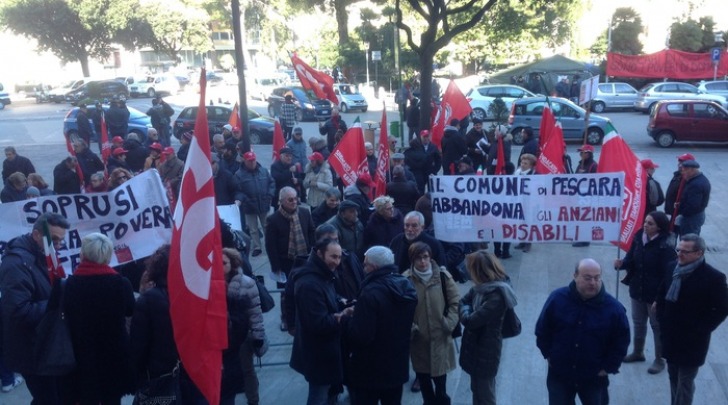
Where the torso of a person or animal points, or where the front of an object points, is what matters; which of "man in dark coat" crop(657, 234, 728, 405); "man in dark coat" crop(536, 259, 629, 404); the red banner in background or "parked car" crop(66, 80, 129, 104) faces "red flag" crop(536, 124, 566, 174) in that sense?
the red banner in background

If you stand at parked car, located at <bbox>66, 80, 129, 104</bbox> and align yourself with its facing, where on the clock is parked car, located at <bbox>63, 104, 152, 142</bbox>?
parked car, located at <bbox>63, 104, 152, 142</bbox> is roughly at 9 o'clock from parked car, located at <bbox>66, 80, 129, 104</bbox>.

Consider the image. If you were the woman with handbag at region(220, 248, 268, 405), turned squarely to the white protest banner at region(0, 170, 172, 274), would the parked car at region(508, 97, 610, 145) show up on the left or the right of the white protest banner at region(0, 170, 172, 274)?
right

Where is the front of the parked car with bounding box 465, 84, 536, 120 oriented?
to the viewer's right

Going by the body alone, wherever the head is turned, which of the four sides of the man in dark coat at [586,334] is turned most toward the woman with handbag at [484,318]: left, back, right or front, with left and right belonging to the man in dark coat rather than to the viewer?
right

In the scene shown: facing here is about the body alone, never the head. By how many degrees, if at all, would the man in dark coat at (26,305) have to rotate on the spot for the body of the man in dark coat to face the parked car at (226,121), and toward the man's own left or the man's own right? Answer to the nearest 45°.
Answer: approximately 90° to the man's own left

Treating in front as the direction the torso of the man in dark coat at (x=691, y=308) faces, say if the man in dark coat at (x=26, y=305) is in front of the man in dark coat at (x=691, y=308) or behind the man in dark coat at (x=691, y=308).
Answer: in front

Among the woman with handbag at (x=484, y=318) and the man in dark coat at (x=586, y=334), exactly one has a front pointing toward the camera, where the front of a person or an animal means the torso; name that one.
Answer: the man in dark coat

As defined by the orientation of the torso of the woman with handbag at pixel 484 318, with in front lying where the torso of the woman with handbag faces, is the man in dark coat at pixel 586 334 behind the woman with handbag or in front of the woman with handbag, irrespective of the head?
behind

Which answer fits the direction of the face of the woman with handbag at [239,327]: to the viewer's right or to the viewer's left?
to the viewer's left

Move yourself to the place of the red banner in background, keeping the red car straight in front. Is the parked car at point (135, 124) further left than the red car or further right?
right

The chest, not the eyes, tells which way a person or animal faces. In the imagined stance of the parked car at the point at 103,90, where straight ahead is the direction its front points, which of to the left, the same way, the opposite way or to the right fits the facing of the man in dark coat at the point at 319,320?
the opposite way

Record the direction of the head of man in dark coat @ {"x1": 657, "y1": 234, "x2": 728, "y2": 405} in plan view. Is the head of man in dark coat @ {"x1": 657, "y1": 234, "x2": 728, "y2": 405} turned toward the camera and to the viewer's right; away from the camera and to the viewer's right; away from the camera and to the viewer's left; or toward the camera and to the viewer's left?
toward the camera and to the viewer's left

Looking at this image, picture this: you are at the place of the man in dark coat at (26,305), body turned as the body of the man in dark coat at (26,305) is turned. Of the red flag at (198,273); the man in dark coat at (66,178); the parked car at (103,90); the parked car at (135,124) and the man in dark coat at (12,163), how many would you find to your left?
4

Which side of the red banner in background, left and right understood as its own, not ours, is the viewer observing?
front

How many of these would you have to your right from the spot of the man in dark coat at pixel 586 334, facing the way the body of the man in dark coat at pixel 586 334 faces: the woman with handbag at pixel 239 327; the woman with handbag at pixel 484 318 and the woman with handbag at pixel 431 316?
3
